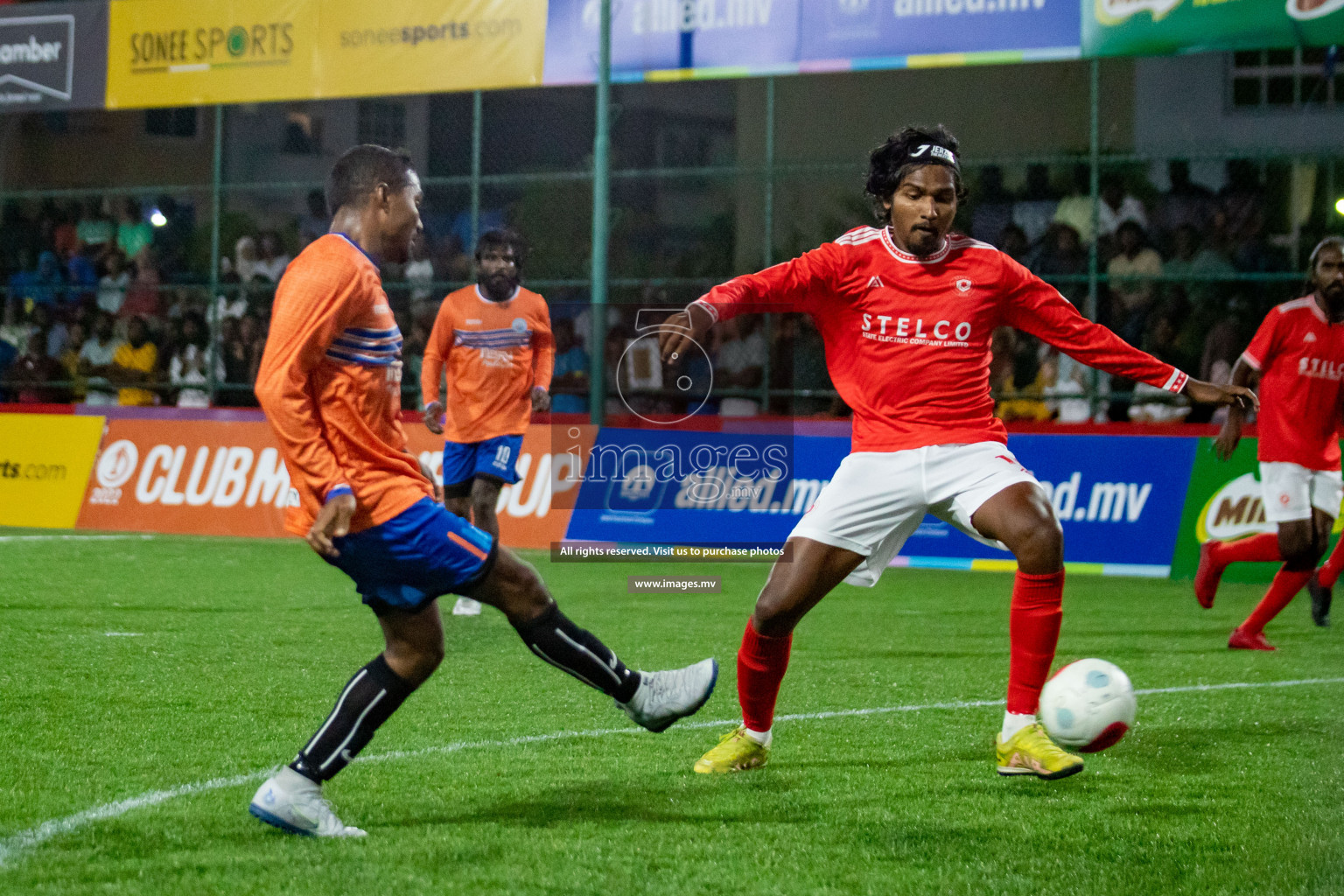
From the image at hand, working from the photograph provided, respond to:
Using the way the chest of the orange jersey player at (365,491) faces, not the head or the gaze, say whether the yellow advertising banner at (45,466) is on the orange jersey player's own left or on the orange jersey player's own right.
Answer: on the orange jersey player's own left

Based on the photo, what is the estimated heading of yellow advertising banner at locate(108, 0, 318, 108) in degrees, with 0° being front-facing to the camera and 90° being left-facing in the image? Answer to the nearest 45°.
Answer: approximately 0°

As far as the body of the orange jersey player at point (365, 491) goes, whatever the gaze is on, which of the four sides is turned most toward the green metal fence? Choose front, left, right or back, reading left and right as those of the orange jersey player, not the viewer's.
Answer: left

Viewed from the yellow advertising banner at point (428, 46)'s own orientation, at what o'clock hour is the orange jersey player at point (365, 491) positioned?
The orange jersey player is roughly at 12 o'clock from the yellow advertising banner.

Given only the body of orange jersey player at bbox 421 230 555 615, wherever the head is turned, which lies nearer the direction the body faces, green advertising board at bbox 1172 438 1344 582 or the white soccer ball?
the white soccer ball

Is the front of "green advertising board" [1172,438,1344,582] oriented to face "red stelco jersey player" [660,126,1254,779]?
yes

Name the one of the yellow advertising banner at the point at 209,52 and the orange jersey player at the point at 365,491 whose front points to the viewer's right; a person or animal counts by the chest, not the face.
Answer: the orange jersey player

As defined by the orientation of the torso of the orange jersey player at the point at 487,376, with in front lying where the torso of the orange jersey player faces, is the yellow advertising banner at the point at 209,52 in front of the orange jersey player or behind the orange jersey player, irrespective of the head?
behind

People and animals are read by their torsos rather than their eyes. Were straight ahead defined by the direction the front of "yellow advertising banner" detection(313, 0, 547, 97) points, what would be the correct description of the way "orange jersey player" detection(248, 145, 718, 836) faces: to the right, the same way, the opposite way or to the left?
to the left

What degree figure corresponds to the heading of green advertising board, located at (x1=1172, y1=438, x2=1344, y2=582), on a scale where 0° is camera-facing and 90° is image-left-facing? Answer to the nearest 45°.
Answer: approximately 0°

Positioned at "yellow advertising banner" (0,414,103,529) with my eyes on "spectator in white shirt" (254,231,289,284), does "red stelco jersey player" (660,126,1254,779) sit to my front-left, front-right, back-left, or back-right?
back-right
